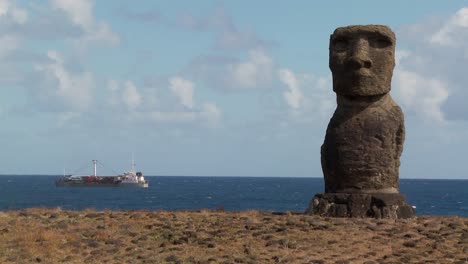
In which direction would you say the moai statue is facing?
toward the camera
